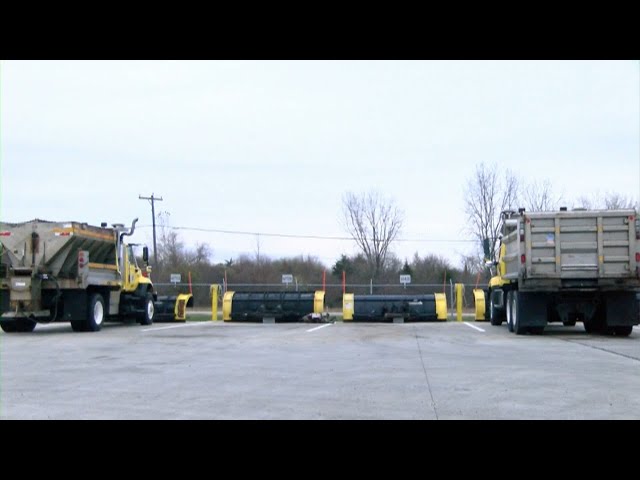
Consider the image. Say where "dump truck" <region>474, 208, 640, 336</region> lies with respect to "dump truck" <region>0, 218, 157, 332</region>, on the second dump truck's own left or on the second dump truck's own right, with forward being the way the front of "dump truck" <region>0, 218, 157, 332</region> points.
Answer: on the second dump truck's own right

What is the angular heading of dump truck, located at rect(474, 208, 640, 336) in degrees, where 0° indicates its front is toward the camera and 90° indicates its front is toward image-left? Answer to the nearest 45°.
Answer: approximately 180°

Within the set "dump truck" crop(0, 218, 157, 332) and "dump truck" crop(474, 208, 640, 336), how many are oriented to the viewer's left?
0

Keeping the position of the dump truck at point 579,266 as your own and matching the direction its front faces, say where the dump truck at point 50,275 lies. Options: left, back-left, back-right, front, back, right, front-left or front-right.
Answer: left

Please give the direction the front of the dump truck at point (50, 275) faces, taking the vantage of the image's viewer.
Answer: facing away from the viewer and to the right of the viewer
